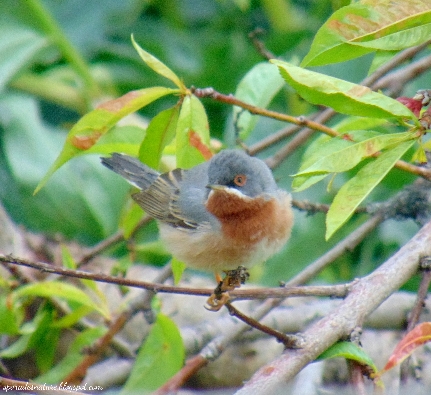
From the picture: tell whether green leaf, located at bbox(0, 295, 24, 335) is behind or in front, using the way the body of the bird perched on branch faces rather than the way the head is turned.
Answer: behind

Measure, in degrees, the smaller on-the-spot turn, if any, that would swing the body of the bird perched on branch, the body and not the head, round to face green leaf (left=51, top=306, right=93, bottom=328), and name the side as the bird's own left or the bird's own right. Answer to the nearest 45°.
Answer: approximately 180°

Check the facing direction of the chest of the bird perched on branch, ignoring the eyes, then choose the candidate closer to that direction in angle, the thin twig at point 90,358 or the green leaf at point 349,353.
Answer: the green leaf

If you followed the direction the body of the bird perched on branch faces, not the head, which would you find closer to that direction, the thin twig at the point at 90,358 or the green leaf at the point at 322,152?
the green leaf

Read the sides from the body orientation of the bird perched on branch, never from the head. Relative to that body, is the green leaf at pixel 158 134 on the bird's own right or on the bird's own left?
on the bird's own right

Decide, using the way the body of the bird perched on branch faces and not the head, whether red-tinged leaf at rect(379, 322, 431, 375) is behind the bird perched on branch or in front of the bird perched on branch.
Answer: in front

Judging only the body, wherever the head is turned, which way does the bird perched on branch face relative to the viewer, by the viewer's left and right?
facing the viewer and to the right of the viewer
